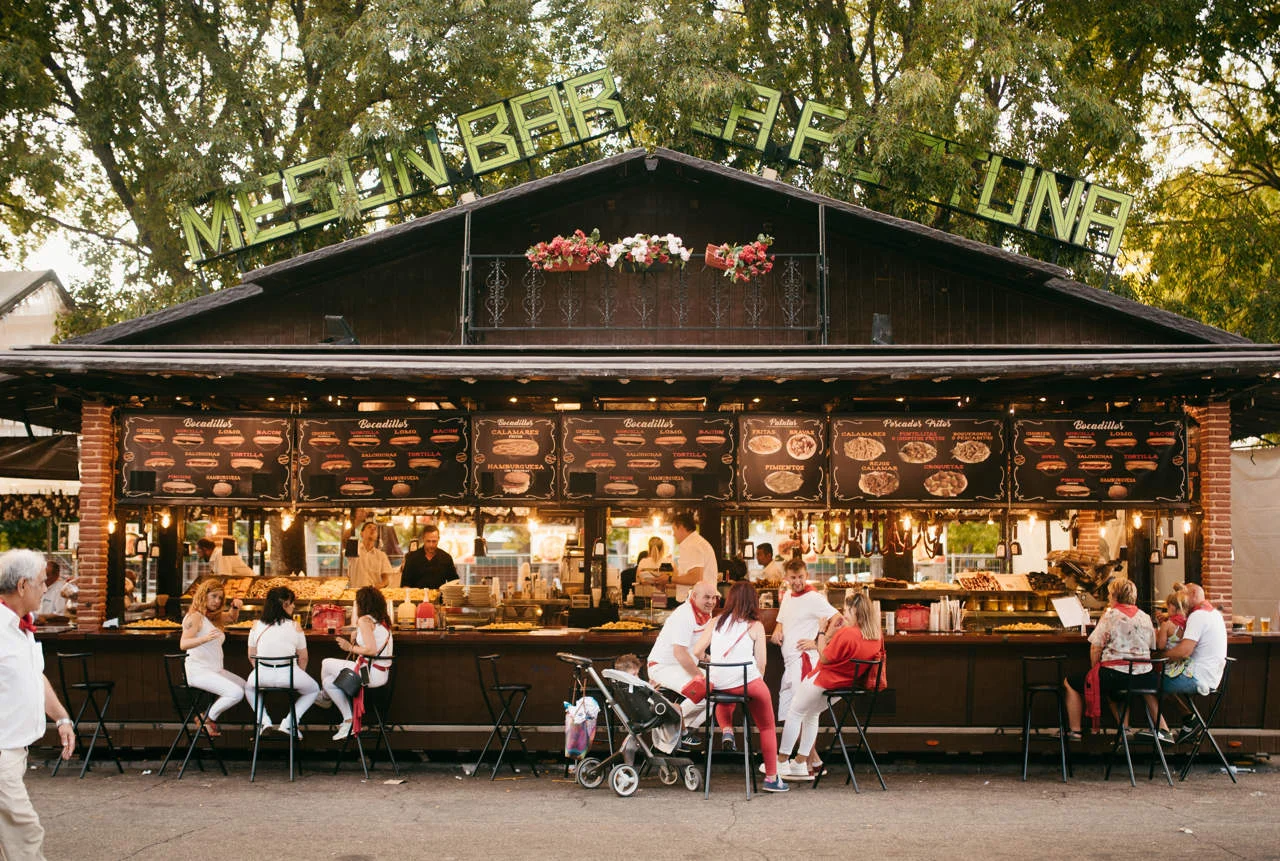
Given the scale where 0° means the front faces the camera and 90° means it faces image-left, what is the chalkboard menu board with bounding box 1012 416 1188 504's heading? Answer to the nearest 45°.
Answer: approximately 0°

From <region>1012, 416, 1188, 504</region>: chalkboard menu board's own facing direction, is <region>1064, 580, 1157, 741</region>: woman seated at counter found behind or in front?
in front

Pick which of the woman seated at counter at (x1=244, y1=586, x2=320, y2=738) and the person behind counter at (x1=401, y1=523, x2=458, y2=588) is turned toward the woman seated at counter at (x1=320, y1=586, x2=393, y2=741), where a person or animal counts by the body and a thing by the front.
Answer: the person behind counter

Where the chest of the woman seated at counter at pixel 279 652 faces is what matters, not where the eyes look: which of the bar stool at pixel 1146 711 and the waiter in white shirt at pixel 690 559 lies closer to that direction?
the waiter in white shirt

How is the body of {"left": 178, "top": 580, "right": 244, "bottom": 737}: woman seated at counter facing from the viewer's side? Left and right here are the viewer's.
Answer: facing to the right of the viewer

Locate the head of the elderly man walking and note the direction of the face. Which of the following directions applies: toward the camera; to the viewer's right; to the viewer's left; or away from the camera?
to the viewer's right

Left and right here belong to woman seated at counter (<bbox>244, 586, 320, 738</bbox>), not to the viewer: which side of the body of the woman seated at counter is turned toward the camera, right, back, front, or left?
back

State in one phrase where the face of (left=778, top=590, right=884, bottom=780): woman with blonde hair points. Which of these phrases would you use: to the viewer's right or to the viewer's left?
to the viewer's left

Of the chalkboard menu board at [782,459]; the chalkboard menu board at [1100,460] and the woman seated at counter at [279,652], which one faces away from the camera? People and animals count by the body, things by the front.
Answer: the woman seated at counter

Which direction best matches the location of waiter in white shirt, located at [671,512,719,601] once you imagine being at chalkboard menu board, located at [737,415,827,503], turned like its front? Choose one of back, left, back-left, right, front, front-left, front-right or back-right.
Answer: back-right

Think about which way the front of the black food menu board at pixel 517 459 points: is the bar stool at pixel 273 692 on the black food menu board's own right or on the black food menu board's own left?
on the black food menu board's own right

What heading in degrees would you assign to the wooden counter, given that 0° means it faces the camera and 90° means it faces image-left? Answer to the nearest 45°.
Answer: approximately 0°
